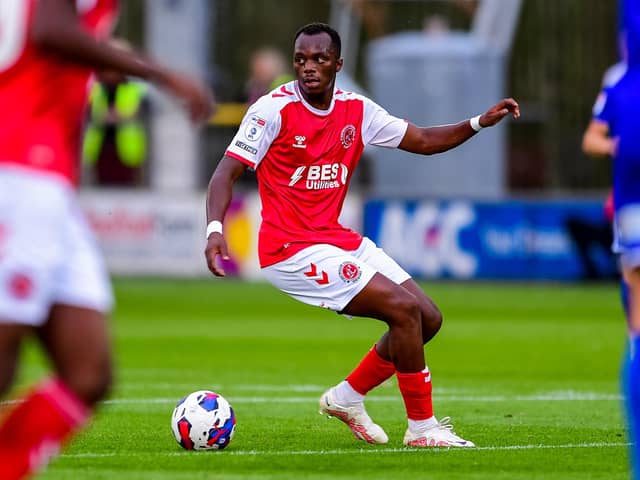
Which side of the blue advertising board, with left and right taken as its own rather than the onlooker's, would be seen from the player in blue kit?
front

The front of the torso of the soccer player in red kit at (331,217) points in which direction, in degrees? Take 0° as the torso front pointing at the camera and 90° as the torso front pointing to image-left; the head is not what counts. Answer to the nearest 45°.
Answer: approximately 315°

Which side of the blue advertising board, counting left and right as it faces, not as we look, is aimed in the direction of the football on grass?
front

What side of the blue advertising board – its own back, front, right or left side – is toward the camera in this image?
front

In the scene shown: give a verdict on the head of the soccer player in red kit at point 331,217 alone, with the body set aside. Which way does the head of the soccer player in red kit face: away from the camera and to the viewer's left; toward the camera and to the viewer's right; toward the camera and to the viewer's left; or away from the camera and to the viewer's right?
toward the camera and to the viewer's left

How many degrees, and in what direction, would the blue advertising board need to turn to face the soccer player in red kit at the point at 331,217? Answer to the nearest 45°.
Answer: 0° — it already faces them

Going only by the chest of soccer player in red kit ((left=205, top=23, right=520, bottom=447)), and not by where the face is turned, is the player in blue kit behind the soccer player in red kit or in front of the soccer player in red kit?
in front

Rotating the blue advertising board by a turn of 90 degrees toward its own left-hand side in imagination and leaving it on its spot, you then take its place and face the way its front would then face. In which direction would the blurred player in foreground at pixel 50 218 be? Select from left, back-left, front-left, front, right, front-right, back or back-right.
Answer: right

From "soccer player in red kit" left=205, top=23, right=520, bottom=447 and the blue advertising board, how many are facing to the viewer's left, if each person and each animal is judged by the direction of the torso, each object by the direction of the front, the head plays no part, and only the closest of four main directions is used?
0

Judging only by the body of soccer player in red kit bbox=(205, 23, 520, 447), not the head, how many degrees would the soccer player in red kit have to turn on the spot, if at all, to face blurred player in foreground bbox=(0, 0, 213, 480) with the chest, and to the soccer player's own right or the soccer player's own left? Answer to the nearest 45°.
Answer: approximately 45° to the soccer player's own right
